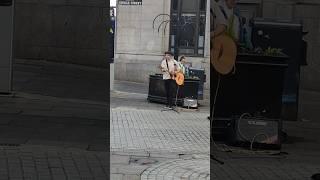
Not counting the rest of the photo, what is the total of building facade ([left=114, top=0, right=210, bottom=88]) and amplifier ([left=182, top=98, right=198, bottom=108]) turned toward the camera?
2

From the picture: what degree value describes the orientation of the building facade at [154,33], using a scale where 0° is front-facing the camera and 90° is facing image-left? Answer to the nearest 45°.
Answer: approximately 0°

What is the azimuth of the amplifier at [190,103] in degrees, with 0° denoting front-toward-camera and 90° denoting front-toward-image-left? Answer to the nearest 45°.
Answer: approximately 0°
